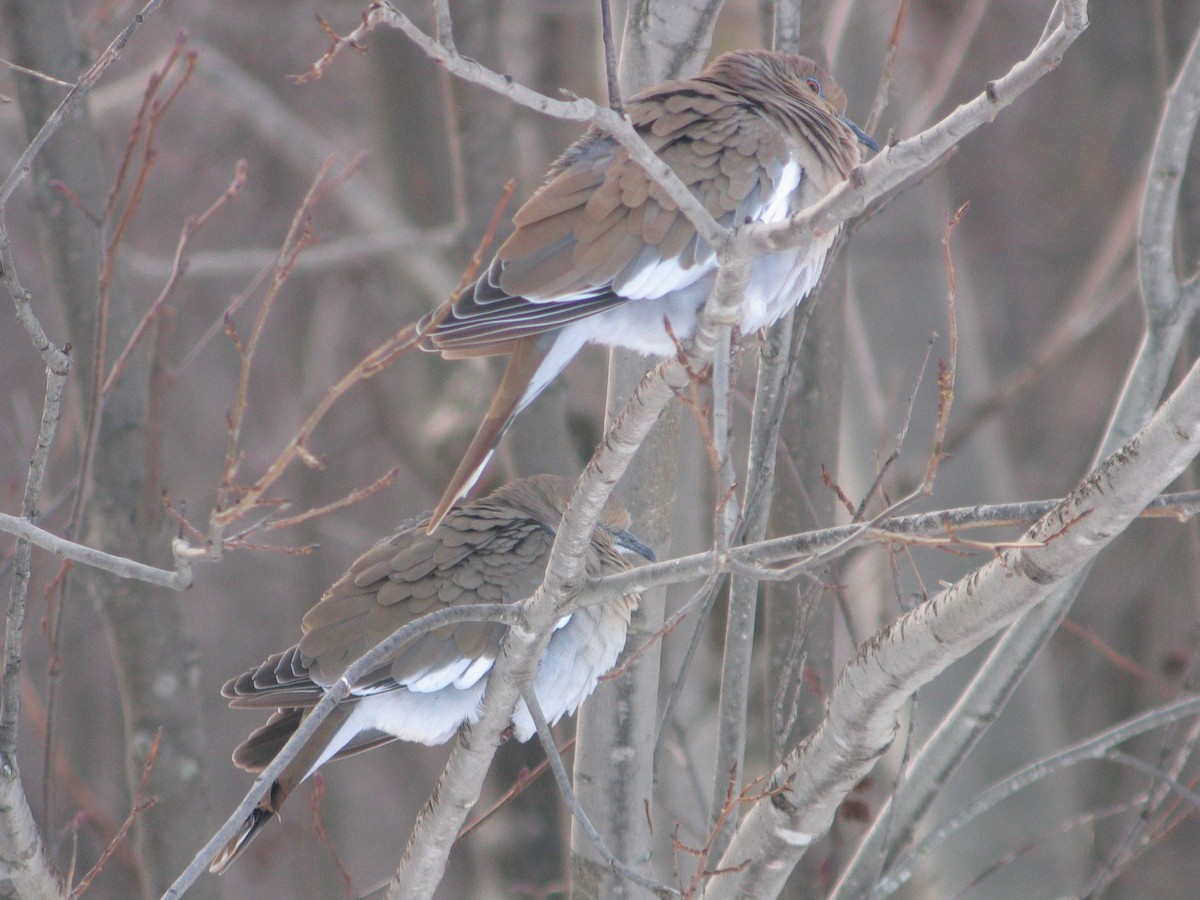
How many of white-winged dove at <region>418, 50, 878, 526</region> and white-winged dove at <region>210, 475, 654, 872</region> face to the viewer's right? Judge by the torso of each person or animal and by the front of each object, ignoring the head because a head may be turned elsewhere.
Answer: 2

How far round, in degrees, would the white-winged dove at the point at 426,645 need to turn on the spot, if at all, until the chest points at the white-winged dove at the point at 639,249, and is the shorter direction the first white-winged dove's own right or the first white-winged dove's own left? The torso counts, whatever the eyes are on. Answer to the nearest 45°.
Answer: approximately 45° to the first white-winged dove's own right

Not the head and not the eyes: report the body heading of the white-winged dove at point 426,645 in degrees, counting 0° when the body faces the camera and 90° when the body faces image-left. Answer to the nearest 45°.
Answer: approximately 270°

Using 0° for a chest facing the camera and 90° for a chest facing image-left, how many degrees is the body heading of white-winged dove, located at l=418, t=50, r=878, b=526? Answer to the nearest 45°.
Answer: approximately 270°

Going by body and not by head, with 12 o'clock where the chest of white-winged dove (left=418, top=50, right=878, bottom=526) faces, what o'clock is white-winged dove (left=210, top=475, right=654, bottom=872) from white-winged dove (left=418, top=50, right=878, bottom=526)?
white-winged dove (left=210, top=475, right=654, bottom=872) is roughly at 7 o'clock from white-winged dove (left=418, top=50, right=878, bottom=526).
